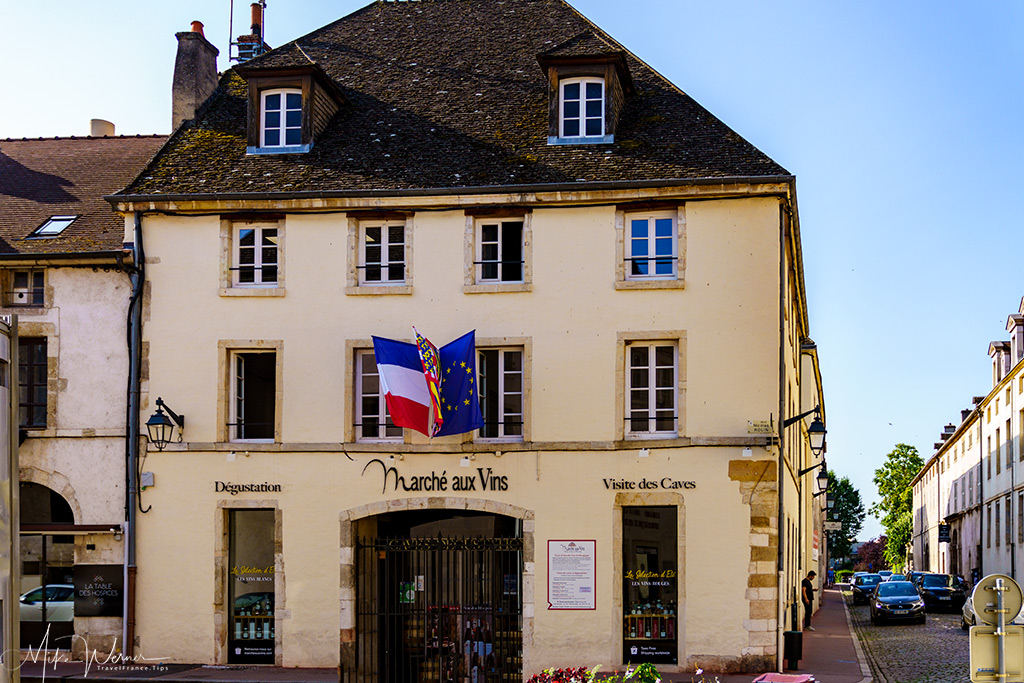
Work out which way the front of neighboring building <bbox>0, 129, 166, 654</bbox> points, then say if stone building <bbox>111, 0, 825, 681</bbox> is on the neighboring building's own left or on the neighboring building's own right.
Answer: on the neighboring building's own left

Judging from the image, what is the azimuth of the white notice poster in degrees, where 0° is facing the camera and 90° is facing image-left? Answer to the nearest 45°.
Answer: approximately 0°

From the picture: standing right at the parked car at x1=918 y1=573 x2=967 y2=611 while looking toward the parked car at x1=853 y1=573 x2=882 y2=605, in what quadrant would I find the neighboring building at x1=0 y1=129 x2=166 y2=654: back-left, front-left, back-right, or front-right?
back-left

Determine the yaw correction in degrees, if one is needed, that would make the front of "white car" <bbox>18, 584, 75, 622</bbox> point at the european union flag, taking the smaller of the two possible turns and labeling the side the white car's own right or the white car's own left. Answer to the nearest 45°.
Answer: approximately 135° to the white car's own left

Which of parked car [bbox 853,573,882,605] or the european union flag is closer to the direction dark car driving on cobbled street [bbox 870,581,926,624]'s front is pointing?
the european union flag

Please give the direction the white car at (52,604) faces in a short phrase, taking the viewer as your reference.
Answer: facing to the left of the viewer

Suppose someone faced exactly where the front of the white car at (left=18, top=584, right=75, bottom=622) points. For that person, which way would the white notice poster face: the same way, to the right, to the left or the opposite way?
to the left

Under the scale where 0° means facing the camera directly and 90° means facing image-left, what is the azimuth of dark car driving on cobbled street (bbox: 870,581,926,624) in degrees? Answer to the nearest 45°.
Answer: approximately 0°

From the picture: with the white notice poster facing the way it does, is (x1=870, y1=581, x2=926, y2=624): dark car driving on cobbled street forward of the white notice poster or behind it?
behind

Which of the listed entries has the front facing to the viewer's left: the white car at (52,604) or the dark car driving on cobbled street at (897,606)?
the white car
